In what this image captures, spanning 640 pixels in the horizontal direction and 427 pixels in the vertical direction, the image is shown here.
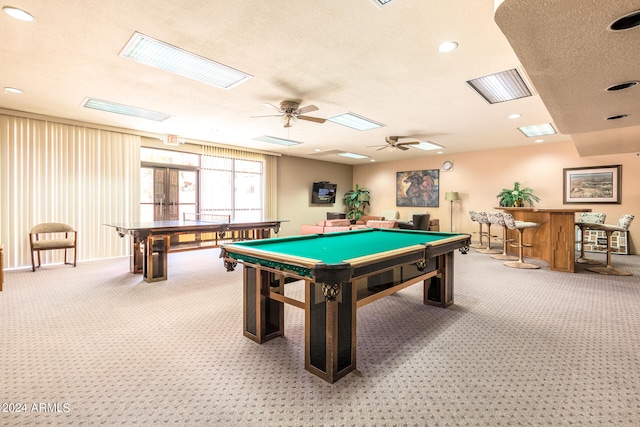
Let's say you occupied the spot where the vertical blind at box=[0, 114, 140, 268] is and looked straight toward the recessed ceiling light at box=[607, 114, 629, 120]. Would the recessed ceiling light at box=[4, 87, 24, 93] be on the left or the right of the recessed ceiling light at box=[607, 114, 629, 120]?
right

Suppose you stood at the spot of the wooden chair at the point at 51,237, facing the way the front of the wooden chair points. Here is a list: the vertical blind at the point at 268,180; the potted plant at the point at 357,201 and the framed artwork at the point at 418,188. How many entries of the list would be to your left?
3

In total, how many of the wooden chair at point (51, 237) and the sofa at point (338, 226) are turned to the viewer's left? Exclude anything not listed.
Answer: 0

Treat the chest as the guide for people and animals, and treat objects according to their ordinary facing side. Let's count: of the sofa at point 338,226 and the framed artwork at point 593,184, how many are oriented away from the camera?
0

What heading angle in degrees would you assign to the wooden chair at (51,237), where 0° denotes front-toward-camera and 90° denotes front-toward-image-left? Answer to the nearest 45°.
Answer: approximately 0°

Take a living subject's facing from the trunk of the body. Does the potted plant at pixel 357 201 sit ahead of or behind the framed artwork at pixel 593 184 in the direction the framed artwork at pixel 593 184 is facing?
ahead

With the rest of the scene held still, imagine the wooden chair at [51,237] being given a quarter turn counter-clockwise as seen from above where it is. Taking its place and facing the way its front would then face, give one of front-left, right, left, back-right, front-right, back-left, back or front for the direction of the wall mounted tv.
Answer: front

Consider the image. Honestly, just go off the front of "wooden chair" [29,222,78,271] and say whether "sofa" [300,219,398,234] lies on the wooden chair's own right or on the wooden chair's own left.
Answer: on the wooden chair's own left

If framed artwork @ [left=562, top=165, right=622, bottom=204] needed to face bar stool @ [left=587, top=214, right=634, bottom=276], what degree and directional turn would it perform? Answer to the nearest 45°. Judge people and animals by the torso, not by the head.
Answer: approximately 45° to its left

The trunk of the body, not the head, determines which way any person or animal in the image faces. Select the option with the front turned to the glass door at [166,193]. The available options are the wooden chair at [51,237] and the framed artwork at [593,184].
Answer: the framed artwork

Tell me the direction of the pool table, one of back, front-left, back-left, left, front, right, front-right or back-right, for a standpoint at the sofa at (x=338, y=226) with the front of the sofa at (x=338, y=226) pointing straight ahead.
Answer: front-right
